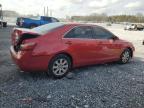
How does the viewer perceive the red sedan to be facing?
facing away from the viewer and to the right of the viewer

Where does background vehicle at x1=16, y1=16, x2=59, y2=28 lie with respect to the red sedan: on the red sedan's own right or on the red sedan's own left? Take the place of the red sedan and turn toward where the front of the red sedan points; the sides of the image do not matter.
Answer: on the red sedan's own left
